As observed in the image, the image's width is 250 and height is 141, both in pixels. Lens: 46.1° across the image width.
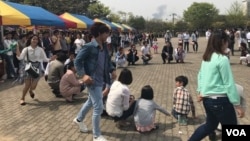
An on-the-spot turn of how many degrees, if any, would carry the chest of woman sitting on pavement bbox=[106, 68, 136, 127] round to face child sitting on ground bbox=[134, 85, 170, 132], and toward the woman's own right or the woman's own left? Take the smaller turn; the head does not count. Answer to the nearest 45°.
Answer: approximately 45° to the woman's own right

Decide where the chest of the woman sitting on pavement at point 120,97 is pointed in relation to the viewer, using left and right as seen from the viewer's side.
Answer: facing away from the viewer and to the right of the viewer

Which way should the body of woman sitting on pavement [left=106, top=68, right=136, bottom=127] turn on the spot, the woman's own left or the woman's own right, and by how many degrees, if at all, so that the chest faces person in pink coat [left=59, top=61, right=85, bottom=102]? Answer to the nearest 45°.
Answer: approximately 90° to the woman's own left

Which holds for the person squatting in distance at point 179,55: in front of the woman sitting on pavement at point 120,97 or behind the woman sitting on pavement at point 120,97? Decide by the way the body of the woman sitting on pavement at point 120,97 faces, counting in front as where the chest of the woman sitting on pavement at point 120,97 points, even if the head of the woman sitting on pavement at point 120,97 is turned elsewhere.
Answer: in front

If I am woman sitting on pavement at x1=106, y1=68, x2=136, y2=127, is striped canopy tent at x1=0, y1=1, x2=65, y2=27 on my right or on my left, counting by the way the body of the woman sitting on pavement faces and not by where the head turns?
on my left

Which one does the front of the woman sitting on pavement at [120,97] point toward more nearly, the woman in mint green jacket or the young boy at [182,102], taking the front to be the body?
the young boy

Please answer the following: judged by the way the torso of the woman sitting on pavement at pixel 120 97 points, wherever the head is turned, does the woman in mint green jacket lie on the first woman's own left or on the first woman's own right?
on the first woman's own right

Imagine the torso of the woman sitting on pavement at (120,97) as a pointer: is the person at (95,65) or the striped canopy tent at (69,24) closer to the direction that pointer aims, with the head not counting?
the striped canopy tent

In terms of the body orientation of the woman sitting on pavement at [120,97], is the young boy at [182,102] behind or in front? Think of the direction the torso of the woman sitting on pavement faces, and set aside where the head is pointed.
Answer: in front

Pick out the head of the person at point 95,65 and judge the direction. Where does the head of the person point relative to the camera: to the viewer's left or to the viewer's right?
to the viewer's right

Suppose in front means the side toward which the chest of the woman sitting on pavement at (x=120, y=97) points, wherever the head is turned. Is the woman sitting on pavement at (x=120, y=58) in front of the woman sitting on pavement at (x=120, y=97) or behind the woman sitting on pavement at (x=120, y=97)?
in front

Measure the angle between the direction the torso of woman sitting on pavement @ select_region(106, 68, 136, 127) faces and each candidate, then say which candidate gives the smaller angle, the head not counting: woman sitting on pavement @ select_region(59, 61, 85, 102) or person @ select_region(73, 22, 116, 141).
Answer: the woman sitting on pavement

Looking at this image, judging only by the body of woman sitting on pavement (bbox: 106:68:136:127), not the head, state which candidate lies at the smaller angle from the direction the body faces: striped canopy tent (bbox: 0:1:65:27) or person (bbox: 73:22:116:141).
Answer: the striped canopy tent

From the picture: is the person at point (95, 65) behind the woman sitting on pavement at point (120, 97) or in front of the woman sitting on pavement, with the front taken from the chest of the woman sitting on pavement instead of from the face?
behind
